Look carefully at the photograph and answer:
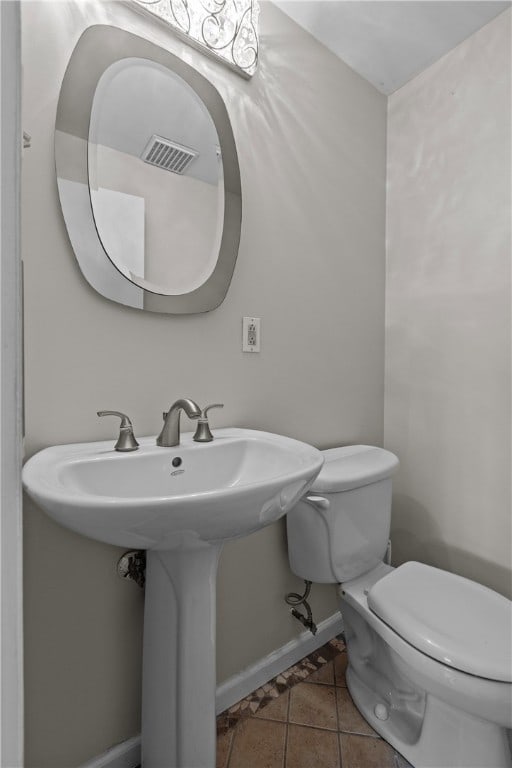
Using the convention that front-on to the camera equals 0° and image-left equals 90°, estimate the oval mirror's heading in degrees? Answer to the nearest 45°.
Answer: approximately 315°

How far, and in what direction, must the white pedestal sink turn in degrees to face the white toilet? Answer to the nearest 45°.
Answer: approximately 45° to its left

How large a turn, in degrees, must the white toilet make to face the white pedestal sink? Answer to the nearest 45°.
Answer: approximately 90° to its right

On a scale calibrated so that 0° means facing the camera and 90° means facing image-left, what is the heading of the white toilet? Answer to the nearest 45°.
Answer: approximately 315°
